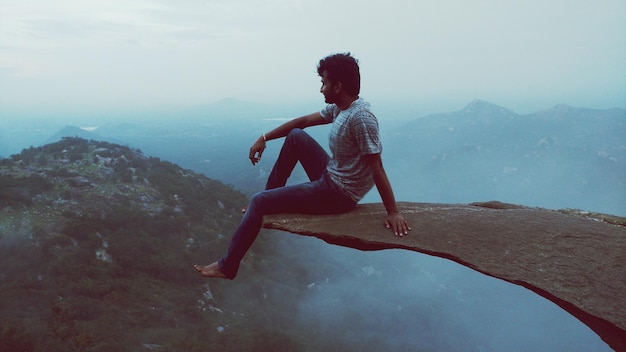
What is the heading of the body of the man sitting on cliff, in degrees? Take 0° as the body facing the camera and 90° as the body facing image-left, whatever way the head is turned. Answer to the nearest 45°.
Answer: approximately 90°

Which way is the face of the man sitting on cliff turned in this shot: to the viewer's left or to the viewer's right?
to the viewer's left
